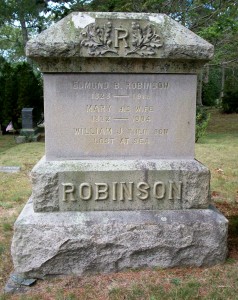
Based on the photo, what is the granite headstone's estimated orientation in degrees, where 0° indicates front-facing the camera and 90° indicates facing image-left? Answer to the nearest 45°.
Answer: approximately 0°

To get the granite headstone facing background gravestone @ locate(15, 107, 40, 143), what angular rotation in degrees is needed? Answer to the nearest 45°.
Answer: approximately 180°
